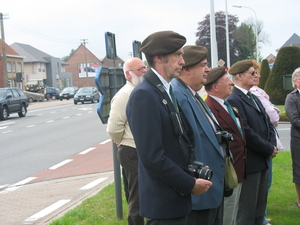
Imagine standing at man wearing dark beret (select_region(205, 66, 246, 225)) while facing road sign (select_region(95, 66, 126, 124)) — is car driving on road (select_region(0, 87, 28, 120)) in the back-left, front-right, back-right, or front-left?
front-right

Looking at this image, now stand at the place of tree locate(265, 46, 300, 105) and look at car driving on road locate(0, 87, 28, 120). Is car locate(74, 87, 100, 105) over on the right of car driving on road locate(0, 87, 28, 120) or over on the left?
right

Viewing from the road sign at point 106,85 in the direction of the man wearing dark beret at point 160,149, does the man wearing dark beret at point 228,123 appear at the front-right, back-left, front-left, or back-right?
front-left

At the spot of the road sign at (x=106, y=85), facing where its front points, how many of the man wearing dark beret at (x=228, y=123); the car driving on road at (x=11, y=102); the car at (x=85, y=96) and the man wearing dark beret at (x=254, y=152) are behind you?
2

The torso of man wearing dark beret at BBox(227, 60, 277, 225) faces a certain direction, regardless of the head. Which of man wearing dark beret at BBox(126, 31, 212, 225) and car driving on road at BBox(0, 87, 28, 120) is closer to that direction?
the man wearing dark beret

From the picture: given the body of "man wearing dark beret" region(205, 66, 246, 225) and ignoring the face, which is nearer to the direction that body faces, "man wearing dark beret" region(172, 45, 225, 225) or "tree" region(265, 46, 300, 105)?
the man wearing dark beret
